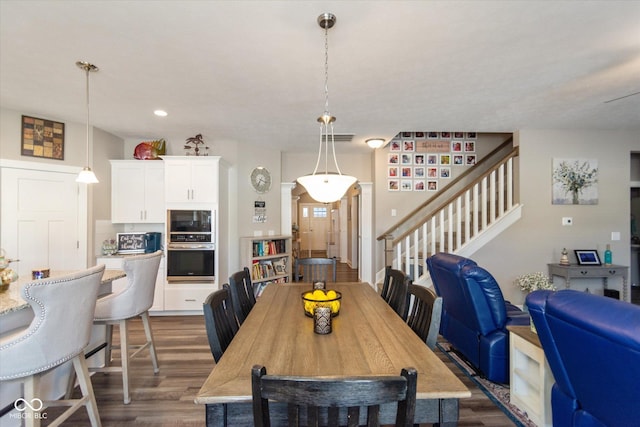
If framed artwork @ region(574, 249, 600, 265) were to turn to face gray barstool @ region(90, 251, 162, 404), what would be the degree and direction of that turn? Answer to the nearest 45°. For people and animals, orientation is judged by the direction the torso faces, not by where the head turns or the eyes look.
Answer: approximately 45° to its right

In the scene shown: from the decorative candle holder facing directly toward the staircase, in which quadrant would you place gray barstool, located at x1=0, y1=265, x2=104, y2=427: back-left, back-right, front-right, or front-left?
back-left

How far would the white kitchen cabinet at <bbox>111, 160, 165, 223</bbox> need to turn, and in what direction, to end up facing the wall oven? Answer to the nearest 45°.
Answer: approximately 45° to its left

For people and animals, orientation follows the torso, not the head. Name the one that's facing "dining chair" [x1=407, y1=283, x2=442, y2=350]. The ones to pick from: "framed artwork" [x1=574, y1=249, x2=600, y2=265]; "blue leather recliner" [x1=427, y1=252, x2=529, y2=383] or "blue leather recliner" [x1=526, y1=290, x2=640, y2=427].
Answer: the framed artwork

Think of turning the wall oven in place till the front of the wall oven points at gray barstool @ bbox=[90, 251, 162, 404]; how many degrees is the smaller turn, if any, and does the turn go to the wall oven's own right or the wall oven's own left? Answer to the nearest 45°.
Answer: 0° — it already faces it

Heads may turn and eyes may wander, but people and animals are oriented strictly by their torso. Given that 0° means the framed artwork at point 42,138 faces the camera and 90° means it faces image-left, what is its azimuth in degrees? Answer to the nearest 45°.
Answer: approximately 315°

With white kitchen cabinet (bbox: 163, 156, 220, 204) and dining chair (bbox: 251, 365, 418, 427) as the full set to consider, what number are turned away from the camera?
1

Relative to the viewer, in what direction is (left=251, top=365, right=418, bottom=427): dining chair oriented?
away from the camera

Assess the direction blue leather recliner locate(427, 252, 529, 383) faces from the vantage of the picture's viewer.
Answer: facing away from the viewer and to the right of the viewer

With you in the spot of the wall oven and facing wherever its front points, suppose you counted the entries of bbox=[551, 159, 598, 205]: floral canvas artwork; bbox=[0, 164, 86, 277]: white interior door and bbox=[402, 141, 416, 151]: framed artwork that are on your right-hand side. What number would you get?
1
